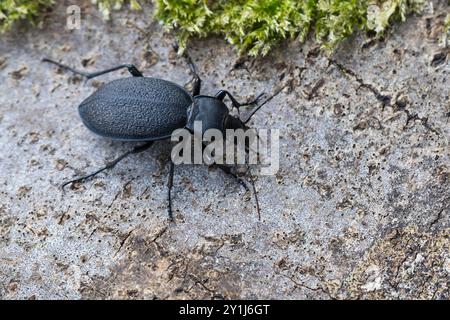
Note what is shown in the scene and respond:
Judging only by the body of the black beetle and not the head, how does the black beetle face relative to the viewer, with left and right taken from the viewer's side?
facing to the right of the viewer

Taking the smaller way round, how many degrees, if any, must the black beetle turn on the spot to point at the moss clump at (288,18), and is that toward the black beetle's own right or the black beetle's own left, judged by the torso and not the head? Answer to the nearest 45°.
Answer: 0° — it already faces it
